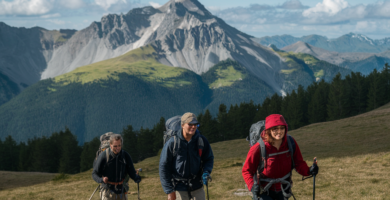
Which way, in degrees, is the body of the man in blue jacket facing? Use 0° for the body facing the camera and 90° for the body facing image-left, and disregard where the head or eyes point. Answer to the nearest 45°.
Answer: approximately 315°
